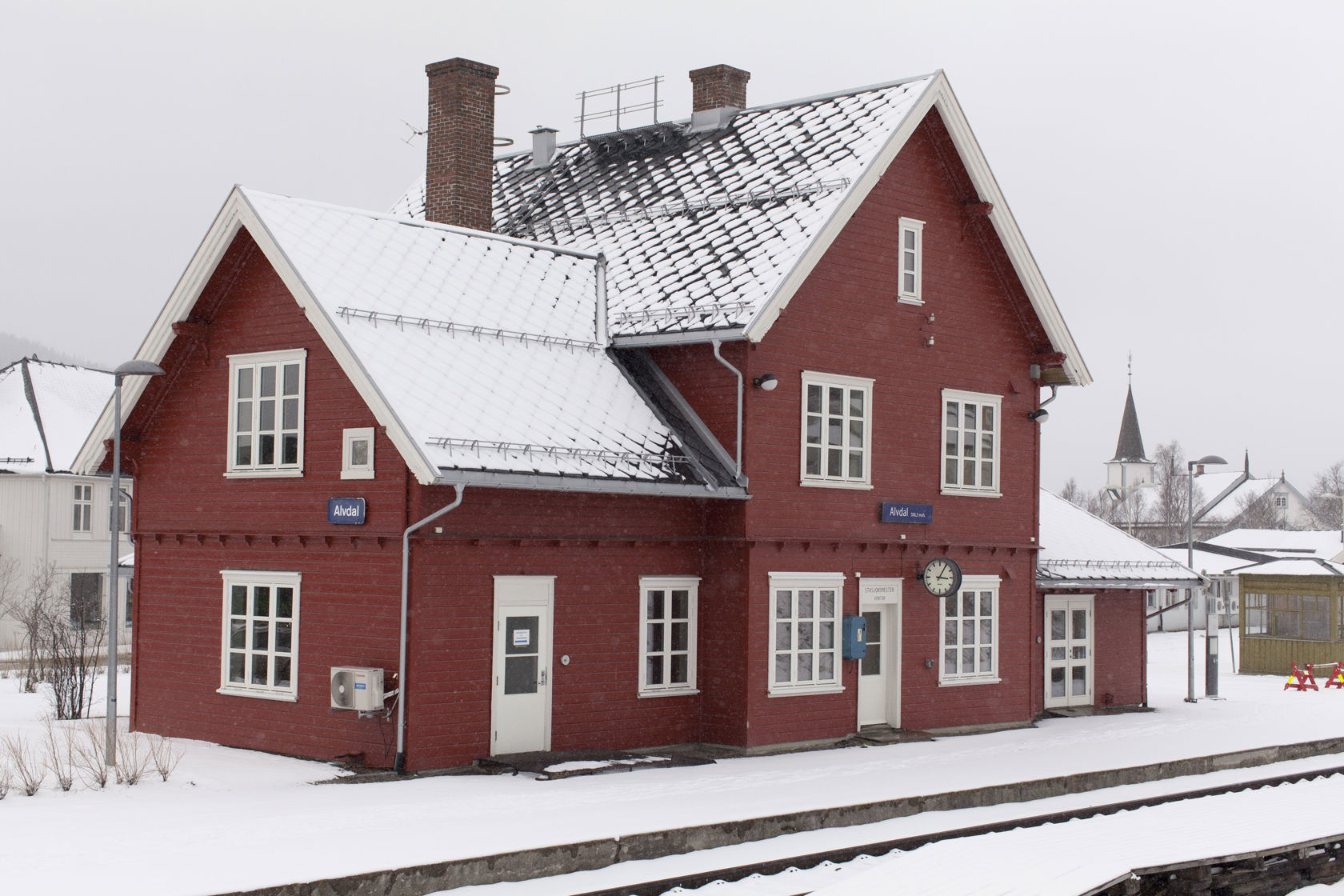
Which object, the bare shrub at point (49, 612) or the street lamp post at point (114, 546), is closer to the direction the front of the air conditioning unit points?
the street lamp post

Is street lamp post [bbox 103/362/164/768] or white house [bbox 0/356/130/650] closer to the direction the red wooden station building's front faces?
the street lamp post

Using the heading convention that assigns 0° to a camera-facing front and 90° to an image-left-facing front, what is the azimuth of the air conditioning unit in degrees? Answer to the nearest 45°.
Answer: approximately 45°

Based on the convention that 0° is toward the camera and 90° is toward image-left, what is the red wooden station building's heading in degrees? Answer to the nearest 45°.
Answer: approximately 315°

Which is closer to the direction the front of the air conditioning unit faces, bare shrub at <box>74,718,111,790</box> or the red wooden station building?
the bare shrub

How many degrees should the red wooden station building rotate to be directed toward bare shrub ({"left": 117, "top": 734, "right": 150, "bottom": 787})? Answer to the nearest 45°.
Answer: approximately 90° to its right

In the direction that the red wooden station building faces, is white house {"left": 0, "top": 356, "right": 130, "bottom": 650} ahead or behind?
behind

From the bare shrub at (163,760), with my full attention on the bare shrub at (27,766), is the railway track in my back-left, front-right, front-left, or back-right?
back-left
